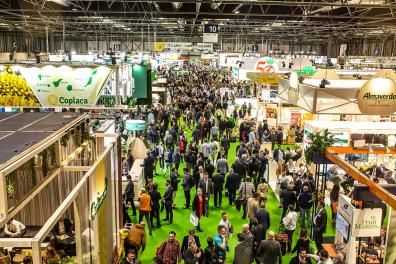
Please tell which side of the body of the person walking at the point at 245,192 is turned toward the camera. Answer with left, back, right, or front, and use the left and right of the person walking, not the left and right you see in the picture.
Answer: back

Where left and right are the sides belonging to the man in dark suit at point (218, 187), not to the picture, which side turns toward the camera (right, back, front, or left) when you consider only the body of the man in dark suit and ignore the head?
back

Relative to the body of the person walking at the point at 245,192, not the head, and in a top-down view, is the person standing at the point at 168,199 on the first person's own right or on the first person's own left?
on the first person's own left

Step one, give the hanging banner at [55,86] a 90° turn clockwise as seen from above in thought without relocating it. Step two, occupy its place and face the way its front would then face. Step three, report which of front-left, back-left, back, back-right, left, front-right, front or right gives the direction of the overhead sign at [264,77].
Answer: back-right

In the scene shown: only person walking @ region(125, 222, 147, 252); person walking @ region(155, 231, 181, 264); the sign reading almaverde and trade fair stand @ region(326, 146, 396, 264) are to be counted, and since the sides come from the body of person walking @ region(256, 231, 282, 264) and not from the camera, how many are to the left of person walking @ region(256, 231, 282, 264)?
2

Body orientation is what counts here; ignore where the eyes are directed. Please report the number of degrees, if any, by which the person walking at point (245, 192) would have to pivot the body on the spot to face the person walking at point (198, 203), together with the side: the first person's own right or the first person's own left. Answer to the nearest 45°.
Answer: approximately 135° to the first person's own left
